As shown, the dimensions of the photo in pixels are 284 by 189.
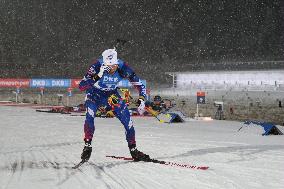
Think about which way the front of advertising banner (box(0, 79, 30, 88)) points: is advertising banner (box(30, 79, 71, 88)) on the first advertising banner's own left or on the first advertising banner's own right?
on the first advertising banner's own left

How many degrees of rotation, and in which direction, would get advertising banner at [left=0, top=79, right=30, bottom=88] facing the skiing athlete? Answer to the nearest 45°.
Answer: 0° — it already faces them

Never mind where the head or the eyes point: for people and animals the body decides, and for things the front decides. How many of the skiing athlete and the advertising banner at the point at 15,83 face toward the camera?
2

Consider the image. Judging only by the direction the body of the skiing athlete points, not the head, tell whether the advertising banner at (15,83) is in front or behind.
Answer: behind

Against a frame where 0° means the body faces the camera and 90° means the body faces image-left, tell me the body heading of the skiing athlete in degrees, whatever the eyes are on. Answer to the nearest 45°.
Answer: approximately 0°

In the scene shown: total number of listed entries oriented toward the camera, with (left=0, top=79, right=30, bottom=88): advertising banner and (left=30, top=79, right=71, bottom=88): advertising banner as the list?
2

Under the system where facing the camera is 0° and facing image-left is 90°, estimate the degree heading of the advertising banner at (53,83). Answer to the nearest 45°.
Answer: approximately 0°
